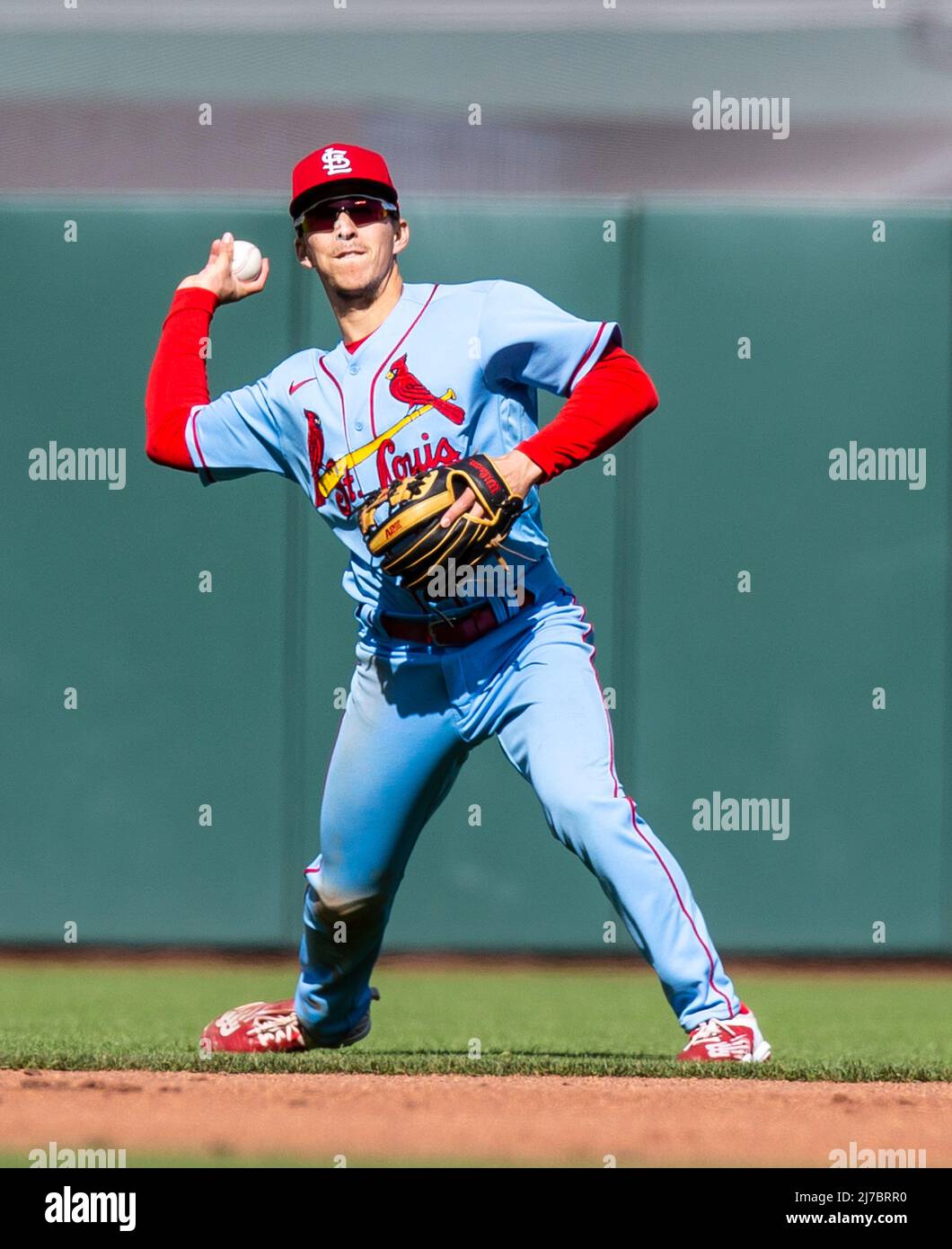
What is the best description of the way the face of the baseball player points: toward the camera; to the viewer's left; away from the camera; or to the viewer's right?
toward the camera

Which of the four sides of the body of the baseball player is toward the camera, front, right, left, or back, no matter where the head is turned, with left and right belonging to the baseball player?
front
